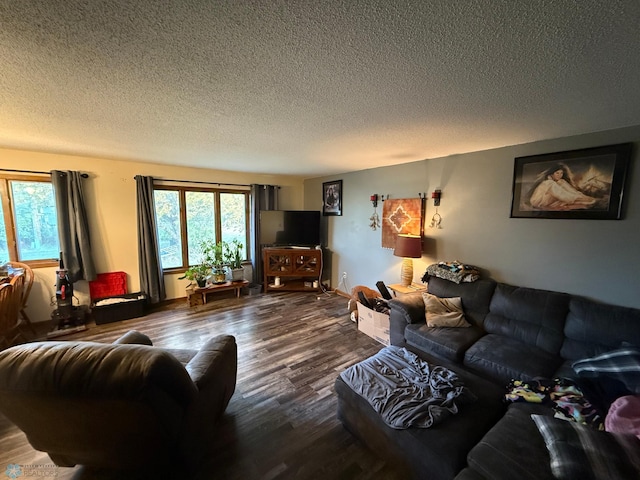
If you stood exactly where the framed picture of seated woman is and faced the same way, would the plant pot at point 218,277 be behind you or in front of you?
in front

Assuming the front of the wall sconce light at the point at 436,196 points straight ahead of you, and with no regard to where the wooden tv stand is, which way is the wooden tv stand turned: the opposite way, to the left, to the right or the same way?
to the left

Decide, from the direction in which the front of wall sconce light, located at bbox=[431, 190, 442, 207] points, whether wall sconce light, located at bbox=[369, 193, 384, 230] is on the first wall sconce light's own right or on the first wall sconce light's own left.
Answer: on the first wall sconce light's own right

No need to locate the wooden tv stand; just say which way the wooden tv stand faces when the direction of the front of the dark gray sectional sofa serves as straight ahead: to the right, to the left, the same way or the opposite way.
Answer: to the left

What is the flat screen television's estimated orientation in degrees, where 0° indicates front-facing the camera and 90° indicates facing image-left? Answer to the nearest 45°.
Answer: approximately 0°

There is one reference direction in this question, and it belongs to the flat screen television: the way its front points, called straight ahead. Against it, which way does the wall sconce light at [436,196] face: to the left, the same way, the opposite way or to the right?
to the right

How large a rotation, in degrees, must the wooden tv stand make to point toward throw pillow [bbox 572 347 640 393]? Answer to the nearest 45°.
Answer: approximately 45° to its left

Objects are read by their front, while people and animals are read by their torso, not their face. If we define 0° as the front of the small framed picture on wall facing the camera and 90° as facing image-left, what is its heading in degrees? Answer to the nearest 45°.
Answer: approximately 45°

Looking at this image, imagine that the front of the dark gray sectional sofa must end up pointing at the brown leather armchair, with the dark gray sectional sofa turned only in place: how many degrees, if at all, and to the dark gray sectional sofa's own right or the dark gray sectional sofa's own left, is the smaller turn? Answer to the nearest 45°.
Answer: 0° — it already faces it
